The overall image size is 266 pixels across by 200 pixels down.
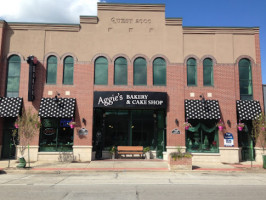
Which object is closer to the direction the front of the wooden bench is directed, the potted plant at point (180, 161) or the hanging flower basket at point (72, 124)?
the potted plant

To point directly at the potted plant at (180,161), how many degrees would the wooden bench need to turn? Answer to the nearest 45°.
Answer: approximately 45° to its left

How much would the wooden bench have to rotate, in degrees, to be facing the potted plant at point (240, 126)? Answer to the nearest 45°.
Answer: approximately 90° to its left

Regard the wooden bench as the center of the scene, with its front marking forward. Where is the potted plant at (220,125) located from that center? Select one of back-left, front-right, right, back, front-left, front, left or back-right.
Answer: left

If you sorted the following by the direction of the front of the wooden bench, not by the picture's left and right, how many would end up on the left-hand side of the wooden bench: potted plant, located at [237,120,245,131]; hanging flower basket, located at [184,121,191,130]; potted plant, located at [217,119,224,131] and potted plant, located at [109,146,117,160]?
3

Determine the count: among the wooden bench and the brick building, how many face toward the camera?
2

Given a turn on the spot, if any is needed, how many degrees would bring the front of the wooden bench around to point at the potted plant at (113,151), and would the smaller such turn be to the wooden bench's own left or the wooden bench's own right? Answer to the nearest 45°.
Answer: approximately 90° to the wooden bench's own right

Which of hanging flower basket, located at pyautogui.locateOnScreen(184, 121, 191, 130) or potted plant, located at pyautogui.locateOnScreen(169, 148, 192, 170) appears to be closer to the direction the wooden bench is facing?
the potted plant

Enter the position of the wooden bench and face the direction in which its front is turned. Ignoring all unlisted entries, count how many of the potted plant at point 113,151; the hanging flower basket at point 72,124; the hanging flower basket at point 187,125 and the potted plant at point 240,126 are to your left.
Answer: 2

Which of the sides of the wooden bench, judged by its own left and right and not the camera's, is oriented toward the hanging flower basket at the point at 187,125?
left

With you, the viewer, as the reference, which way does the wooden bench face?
facing the viewer
